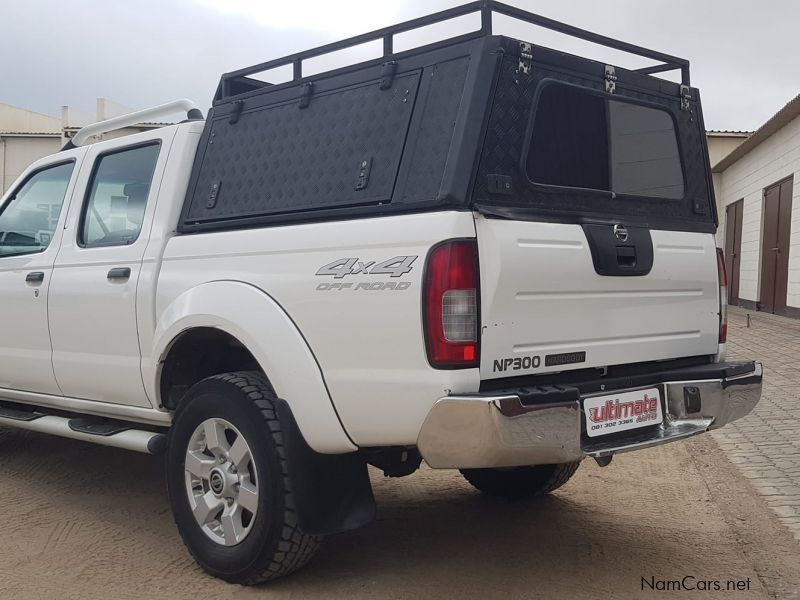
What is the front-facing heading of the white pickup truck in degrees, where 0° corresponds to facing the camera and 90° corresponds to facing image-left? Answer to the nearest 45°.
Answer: approximately 135°
